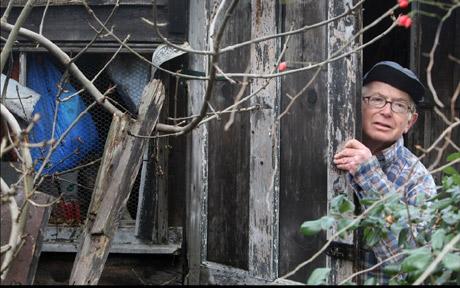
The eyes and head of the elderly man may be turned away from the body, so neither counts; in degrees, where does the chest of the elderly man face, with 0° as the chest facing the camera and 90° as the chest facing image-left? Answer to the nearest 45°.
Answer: approximately 45°

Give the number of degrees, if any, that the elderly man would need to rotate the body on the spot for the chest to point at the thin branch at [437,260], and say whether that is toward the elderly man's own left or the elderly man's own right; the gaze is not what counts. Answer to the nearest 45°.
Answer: approximately 45° to the elderly man's own left

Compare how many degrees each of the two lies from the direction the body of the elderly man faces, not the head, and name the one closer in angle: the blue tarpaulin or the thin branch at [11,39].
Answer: the thin branch

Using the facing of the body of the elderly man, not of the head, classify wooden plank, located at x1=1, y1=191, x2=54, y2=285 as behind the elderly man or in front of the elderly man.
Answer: in front
